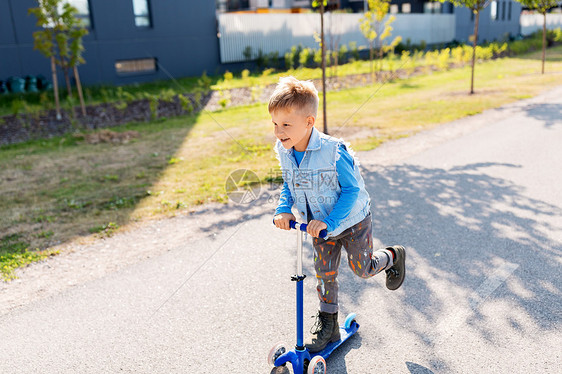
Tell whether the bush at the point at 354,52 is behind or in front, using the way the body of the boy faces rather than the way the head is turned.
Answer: behind

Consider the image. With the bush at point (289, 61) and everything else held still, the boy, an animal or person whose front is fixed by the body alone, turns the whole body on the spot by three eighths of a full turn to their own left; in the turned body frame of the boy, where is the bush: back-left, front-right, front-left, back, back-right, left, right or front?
left

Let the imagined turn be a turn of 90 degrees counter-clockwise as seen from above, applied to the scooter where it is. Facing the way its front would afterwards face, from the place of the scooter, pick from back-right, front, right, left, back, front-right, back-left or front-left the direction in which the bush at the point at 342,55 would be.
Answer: back-left

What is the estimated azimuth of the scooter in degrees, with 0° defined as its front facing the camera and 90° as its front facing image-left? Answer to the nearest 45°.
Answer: approximately 45°

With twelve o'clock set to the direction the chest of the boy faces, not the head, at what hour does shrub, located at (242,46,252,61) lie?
The shrub is roughly at 4 o'clock from the boy.

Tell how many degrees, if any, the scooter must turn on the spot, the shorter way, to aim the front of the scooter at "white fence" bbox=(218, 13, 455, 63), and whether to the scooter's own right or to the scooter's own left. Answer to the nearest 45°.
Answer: approximately 135° to the scooter's own right

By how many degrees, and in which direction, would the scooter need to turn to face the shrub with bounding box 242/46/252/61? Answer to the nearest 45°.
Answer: approximately 135° to its right

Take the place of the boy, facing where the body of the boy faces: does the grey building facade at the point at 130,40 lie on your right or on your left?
on your right
